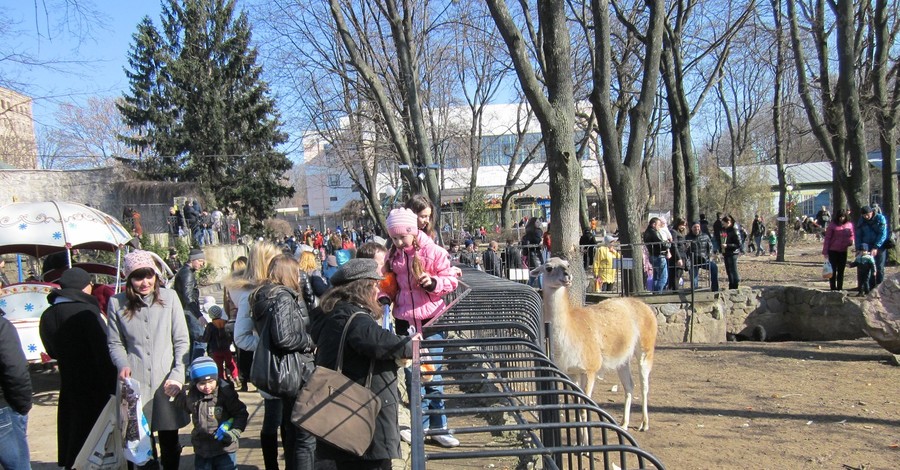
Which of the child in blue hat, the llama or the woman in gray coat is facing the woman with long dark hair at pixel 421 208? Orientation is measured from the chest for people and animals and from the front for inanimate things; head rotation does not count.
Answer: the llama

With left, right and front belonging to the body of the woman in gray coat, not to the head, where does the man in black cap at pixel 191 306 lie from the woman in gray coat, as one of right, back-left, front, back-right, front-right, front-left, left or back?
back

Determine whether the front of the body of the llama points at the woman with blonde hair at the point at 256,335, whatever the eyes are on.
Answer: yes

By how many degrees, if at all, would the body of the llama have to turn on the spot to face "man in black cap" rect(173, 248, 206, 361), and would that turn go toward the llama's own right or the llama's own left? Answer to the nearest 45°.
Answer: approximately 45° to the llama's own right

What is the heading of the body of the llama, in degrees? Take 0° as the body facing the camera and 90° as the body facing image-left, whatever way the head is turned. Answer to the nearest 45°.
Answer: approximately 45°

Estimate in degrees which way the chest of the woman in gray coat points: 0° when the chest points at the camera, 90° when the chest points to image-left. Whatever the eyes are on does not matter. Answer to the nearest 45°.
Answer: approximately 0°

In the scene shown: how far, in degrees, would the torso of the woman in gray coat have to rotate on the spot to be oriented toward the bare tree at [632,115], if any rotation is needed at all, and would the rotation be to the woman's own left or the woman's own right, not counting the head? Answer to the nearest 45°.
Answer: approximately 135° to the woman's own left

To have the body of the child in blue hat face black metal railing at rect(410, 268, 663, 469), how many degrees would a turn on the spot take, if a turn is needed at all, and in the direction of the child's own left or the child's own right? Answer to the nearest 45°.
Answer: approximately 45° to the child's own left
